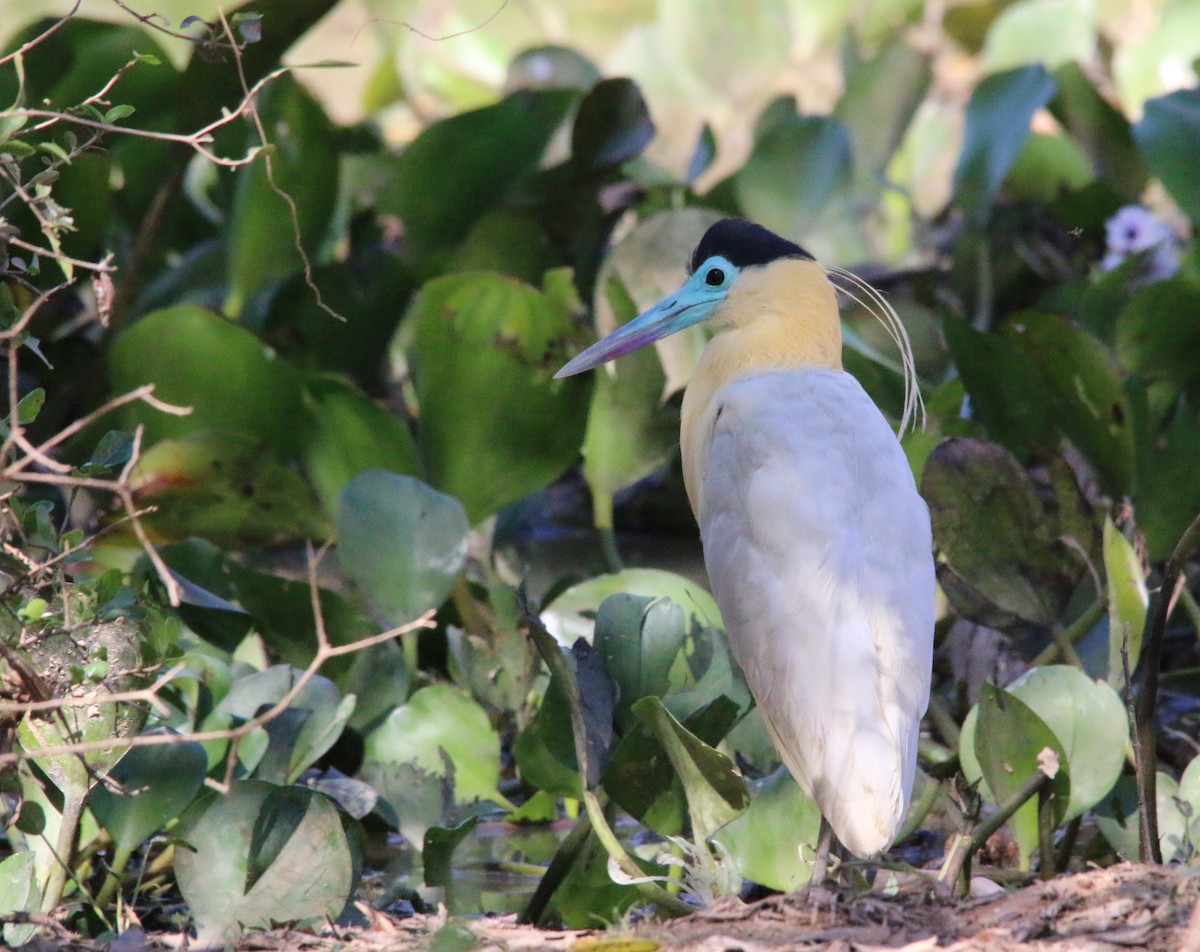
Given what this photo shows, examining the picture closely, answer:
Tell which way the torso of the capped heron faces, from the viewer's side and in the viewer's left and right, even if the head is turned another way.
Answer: facing away from the viewer and to the left of the viewer

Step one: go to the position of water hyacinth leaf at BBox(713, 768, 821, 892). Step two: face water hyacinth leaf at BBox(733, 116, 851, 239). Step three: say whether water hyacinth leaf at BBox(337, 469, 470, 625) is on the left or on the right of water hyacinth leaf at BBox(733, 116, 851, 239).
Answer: left

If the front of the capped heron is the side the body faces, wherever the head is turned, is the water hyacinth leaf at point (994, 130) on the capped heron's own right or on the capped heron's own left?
on the capped heron's own right

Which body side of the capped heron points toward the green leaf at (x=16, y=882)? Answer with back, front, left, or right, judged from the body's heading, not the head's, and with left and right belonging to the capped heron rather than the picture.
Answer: left

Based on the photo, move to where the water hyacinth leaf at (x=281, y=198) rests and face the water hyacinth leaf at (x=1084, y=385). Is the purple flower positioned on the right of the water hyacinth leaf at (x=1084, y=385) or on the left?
left
